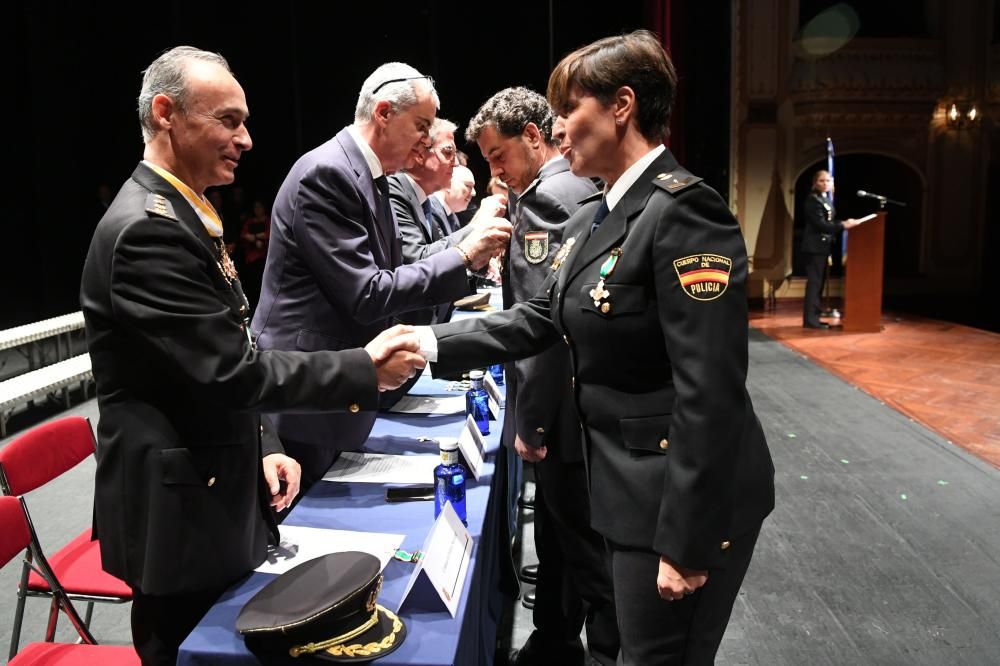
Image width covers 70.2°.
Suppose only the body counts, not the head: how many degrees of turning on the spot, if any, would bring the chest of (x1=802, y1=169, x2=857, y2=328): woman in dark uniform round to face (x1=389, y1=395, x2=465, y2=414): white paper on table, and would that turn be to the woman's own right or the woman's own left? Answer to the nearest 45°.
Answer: approximately 90° to the woman's own right

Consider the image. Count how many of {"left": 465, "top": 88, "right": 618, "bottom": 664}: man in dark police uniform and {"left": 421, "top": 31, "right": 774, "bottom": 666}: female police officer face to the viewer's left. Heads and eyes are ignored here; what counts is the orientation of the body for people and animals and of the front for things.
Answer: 2

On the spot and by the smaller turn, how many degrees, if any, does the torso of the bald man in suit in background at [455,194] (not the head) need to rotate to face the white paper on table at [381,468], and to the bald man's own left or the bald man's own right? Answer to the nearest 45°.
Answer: approximately 90° to the bald man's own right

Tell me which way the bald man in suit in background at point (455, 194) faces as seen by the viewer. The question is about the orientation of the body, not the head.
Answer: to the viewer's right

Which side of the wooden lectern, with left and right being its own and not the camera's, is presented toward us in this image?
right

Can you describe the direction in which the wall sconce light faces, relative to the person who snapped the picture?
facing the viewer

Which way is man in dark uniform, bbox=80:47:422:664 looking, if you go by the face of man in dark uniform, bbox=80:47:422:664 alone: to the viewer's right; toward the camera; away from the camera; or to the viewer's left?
to the viewer's right

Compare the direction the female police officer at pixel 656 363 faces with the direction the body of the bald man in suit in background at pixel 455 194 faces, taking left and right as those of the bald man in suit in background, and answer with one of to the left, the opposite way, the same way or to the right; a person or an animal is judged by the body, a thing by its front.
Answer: the opposite way

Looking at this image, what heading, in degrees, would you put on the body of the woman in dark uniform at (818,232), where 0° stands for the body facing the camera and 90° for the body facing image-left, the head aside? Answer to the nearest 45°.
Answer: approximately 270°

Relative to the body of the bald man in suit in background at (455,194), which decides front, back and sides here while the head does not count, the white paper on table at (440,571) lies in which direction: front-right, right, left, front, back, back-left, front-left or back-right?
right

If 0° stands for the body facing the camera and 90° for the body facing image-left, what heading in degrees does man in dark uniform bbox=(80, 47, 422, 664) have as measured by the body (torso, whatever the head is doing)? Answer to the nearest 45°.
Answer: approximately 270°

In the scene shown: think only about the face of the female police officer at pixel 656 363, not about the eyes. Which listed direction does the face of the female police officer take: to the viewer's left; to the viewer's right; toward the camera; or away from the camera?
to the viewer's left

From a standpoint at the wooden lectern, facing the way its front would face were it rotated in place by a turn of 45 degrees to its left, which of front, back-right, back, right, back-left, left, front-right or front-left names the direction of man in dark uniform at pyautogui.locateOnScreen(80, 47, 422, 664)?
back-right

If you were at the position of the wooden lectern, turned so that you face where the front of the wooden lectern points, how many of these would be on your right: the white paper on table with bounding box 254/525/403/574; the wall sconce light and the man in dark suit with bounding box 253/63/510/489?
2
